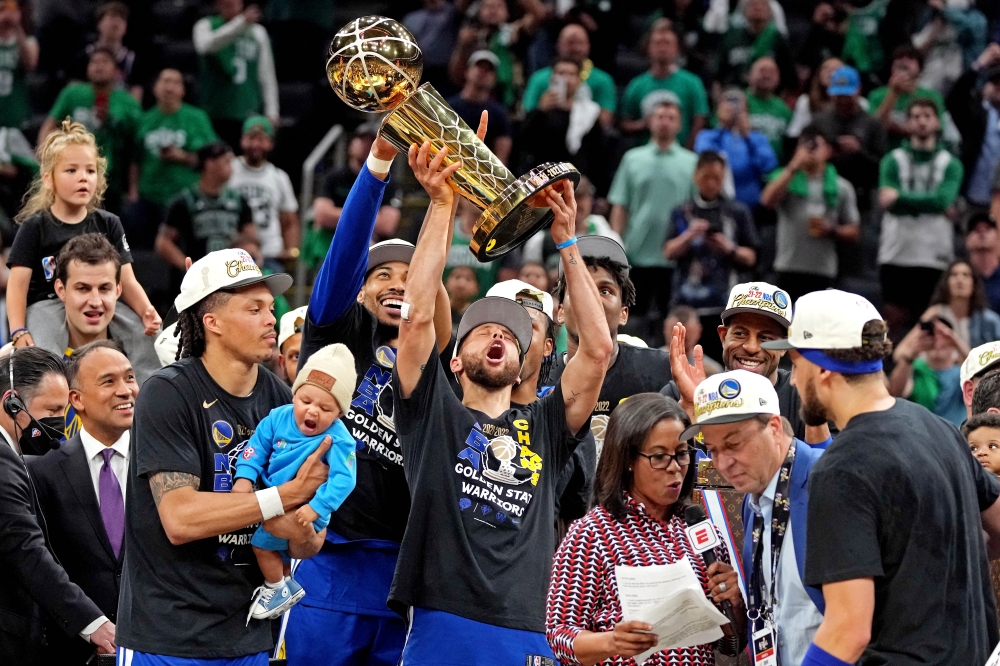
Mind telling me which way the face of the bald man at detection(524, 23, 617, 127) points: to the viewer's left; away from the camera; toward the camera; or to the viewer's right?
toward the camera

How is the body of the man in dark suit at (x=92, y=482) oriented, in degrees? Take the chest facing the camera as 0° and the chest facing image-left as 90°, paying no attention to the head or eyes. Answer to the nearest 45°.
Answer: approximately 315°

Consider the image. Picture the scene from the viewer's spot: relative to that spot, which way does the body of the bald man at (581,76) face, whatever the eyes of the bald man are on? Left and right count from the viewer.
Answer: facing the viewer

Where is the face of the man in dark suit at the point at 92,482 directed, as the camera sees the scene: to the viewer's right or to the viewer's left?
to the viewer's right

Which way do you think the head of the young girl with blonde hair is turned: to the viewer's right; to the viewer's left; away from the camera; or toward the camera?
toward the camera

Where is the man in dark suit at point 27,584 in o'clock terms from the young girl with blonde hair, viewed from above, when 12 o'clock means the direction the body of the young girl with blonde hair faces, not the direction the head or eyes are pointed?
The man in dark suit is roughly at 12 o'clock from the young girl with blonde hair.

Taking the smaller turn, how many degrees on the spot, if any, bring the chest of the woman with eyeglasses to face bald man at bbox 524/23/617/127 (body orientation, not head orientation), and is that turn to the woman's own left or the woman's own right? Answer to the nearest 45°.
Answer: approximately 135° to the woman's own left

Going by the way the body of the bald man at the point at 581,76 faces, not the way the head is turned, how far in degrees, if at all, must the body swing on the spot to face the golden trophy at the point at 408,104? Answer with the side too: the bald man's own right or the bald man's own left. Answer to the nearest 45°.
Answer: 0° — they already face it

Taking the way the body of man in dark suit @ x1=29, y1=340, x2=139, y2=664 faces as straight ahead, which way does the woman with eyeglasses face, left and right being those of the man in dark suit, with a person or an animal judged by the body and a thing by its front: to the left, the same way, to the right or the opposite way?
the same way
